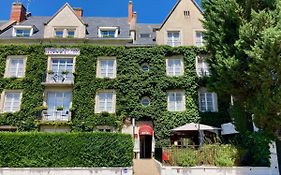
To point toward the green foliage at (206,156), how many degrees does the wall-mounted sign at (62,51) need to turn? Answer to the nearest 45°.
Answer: approximately 45° to its left

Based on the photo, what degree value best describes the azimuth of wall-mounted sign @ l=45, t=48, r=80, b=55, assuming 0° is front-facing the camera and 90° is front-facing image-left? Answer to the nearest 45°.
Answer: approximately 0°

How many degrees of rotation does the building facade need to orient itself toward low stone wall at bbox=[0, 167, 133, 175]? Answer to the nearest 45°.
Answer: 0° — it already faces it

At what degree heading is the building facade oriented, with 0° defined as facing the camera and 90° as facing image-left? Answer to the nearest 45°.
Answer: approximately 0°

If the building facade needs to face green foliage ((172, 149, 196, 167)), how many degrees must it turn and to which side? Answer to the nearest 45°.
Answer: approximately 45° to its left
